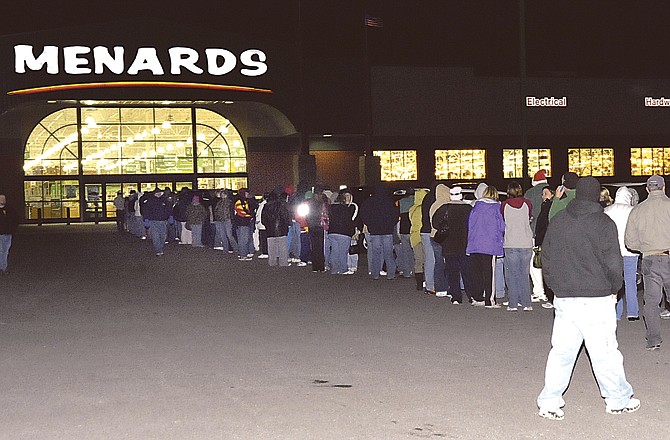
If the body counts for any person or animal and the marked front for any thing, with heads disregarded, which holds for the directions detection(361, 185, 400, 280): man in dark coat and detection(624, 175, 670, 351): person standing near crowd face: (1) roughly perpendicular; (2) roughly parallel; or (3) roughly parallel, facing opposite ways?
roughly parallel

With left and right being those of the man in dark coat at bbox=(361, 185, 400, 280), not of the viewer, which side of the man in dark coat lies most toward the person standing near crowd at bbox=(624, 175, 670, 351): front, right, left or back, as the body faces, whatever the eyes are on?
back

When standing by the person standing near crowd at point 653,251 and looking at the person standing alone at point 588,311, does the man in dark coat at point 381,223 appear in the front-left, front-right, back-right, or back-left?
back-right

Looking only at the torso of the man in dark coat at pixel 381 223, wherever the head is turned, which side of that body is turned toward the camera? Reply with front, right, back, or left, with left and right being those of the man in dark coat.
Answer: back

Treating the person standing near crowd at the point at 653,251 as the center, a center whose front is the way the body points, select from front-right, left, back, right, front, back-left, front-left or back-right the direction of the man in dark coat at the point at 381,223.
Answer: front-left

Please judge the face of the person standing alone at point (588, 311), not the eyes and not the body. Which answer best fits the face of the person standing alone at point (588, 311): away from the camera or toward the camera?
away from the camera

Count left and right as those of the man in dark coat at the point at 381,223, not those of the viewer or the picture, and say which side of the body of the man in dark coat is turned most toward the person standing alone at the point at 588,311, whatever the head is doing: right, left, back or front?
back
